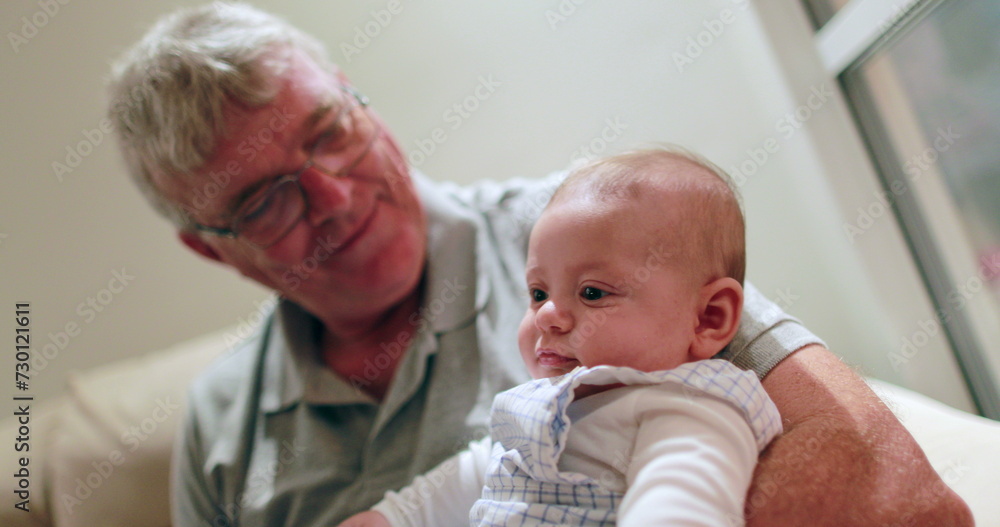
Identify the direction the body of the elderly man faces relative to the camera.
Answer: toward the camera

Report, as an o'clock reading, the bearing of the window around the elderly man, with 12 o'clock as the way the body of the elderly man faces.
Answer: The window is roughly at 9 o'clock from the elderly man.

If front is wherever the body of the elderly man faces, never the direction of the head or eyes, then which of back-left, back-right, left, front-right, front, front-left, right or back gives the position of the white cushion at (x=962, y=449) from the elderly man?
front-left

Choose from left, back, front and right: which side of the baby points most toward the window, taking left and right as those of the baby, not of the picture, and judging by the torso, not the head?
back

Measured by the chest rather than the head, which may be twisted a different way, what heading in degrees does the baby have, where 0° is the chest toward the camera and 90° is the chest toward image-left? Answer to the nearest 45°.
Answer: approximately 45°

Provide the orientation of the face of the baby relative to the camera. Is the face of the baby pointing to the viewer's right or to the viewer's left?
to the viewer's left

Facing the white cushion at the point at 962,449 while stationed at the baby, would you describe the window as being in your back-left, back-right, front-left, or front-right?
front-left

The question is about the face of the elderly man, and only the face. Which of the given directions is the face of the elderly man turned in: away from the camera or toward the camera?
toward the camera
